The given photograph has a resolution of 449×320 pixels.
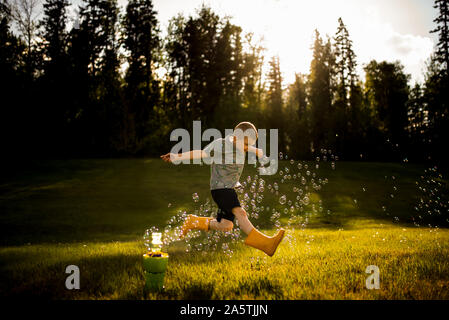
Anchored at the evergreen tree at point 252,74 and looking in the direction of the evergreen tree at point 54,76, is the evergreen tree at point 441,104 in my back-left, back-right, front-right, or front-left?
back-left

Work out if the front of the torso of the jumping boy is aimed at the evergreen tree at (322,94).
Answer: no

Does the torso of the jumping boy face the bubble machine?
no

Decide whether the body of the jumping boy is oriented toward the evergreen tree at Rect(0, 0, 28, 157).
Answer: no

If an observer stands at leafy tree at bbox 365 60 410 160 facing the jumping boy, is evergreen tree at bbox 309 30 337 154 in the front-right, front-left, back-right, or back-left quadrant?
front-right
